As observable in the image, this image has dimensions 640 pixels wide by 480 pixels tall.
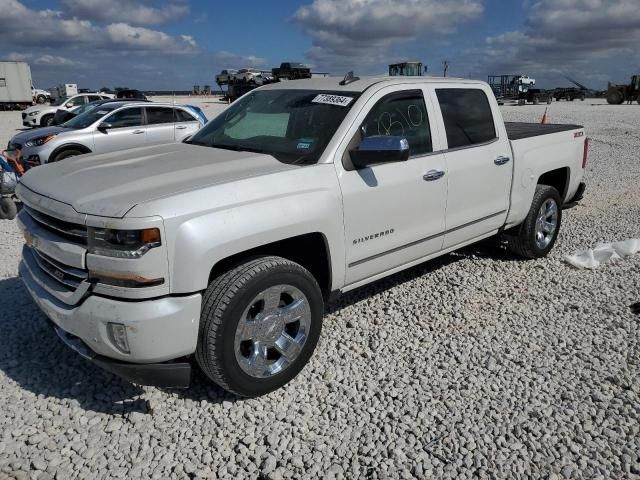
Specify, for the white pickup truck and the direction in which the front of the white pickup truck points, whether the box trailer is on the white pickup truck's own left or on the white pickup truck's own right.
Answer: on the white pickup truck's own right

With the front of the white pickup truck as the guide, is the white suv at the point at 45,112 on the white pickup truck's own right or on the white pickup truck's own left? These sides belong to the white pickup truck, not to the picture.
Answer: on the white pickup truck's own right

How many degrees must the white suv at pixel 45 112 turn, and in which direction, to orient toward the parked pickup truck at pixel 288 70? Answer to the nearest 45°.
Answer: approximately 180°

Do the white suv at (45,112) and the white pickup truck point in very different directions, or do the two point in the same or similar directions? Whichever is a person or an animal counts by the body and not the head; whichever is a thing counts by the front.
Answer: same or similar directions

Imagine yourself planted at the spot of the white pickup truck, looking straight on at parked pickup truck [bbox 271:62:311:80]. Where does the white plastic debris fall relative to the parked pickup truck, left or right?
right

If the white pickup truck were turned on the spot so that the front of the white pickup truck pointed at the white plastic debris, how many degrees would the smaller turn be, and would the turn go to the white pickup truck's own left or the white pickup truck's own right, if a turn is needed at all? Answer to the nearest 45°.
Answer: approximately 180°

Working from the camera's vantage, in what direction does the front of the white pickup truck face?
facing the viewer and to the left of the viewer

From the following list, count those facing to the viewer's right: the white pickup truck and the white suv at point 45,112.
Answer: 0
